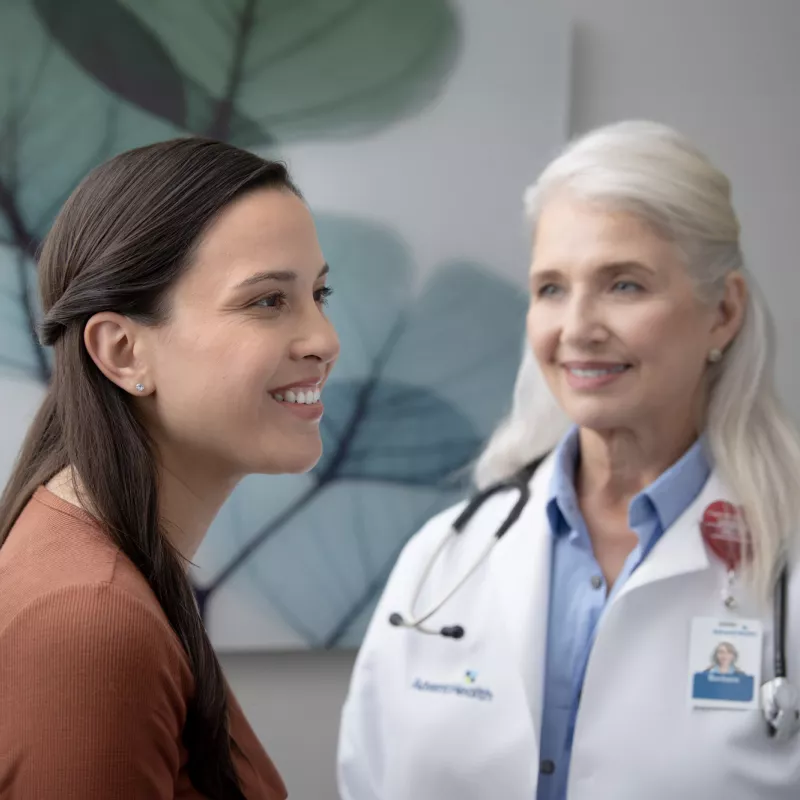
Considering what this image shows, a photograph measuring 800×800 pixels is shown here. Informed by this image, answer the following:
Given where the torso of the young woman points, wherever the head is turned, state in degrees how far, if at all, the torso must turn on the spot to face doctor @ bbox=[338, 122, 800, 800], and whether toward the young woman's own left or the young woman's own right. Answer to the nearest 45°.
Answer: approximately 45° to the young woman's own left

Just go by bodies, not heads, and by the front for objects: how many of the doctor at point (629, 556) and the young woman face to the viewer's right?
1

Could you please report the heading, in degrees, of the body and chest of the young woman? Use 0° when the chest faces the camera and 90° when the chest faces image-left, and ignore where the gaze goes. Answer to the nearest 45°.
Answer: approximately 270°

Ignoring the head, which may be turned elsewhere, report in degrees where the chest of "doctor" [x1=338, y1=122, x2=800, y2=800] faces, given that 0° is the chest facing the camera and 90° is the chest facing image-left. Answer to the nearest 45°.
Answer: approximately 45°
